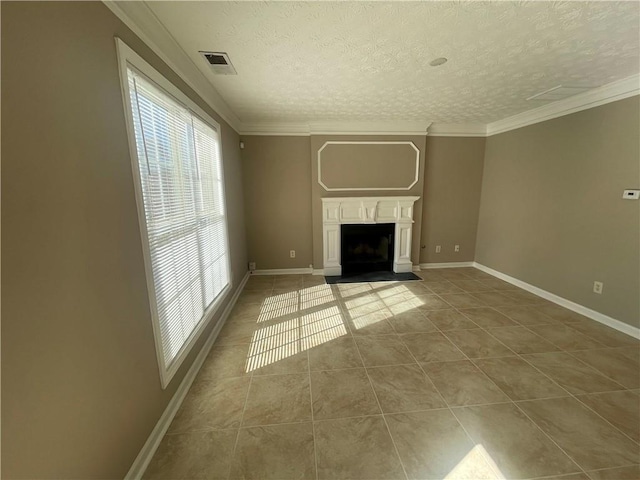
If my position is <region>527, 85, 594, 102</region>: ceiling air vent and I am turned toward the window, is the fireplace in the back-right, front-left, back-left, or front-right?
front-right

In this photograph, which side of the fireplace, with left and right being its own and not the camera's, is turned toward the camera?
front

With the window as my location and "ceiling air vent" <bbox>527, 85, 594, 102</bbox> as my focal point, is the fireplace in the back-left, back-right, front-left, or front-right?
front-left

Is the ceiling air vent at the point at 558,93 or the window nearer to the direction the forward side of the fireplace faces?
the window

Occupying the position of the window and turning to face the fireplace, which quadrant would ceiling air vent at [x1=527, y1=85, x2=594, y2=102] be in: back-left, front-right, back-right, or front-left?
front-right

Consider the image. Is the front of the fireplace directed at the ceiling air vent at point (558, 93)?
no

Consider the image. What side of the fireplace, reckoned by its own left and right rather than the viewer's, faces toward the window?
front
